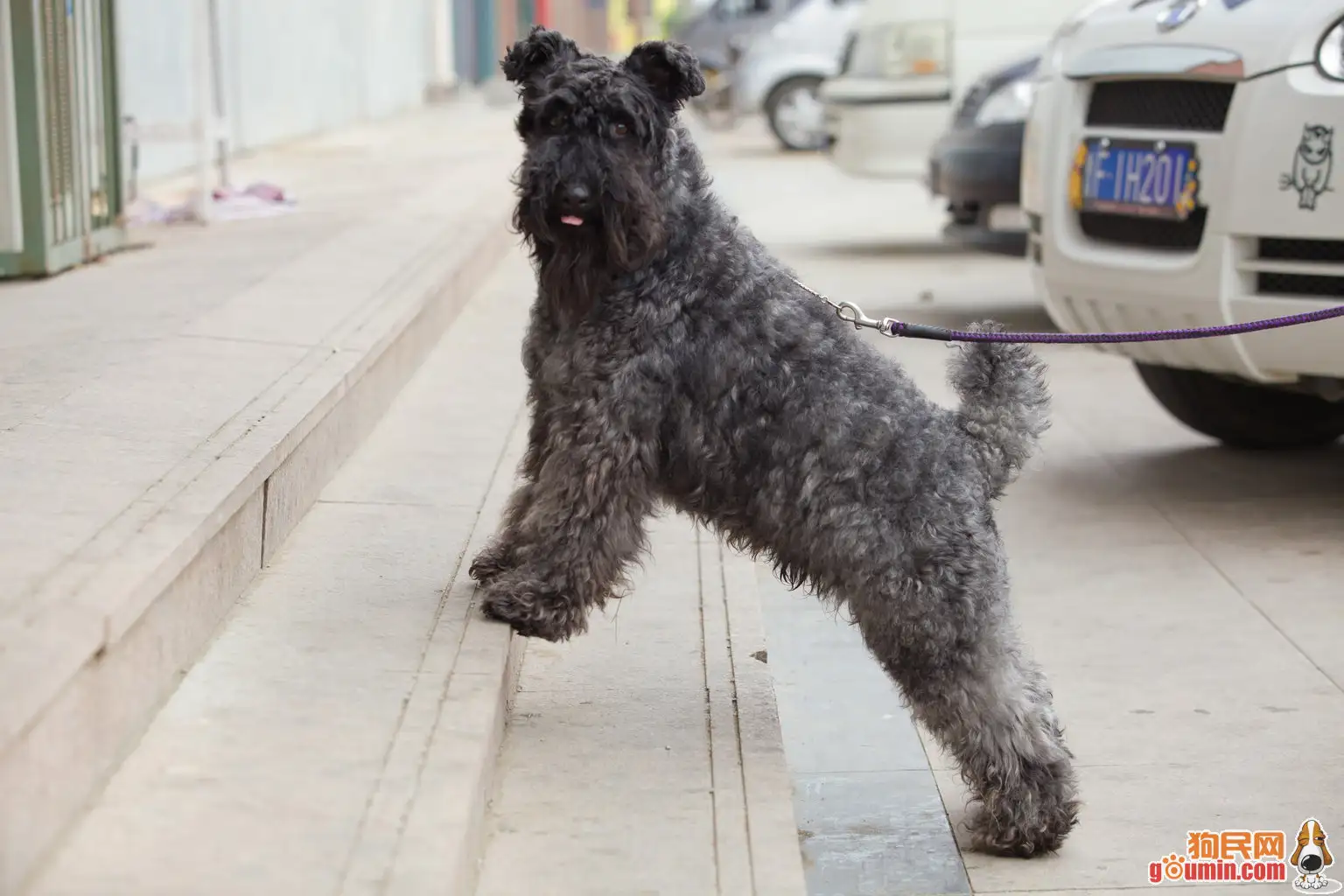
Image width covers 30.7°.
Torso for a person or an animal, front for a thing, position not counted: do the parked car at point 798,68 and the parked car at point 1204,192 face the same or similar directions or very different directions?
same or similar directions

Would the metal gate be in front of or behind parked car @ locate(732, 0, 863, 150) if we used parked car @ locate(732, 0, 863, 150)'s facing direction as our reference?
in front

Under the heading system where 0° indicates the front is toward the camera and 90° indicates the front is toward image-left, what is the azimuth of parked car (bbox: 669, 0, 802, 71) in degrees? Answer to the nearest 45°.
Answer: approximately 45°

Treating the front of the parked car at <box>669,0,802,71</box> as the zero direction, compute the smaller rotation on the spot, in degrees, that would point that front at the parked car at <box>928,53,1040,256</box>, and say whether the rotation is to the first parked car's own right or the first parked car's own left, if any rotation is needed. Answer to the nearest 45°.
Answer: approximately 45° to the first parked car's own left

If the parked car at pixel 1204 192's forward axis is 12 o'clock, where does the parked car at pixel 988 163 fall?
the parked car at pixel 988 163 is roughly at 4 o'clock from the parked car at pixel 1204 192.

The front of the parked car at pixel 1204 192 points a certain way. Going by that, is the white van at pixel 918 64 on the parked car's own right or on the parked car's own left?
on the parked car's own right

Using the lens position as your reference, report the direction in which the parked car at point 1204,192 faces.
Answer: facing the viewer and to the left of the viewer

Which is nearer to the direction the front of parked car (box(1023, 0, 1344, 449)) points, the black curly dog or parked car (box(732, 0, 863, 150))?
the black curly dog

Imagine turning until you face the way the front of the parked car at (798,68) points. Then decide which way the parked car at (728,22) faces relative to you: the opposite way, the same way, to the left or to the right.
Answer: the same way

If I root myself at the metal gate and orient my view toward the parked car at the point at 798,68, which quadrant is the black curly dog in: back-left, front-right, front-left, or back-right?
back-right

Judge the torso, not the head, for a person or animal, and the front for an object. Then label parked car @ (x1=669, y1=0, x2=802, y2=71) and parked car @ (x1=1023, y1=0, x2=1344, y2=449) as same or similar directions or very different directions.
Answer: same or similar directions

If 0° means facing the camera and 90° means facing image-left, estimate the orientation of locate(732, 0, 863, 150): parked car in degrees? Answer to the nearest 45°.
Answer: approximately 45°
